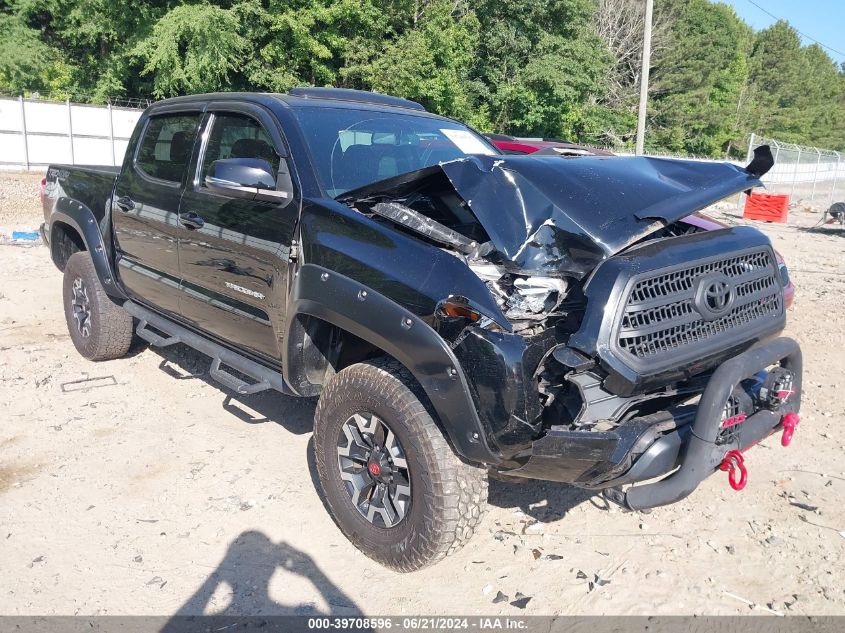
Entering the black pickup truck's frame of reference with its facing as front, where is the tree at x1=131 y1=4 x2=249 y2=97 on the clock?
The tree is roughly at 7 o'clock from the black pickup truck.

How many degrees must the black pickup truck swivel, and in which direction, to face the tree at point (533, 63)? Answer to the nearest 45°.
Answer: approximately 135° to its left

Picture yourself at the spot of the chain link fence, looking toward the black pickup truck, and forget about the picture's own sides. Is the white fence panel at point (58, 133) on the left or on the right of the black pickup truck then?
right

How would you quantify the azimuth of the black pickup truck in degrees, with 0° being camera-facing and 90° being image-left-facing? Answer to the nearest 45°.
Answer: approximately 315°

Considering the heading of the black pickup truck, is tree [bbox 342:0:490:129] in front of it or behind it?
behind

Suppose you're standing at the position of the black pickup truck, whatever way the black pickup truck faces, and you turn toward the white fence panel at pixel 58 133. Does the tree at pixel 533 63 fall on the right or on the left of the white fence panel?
right
